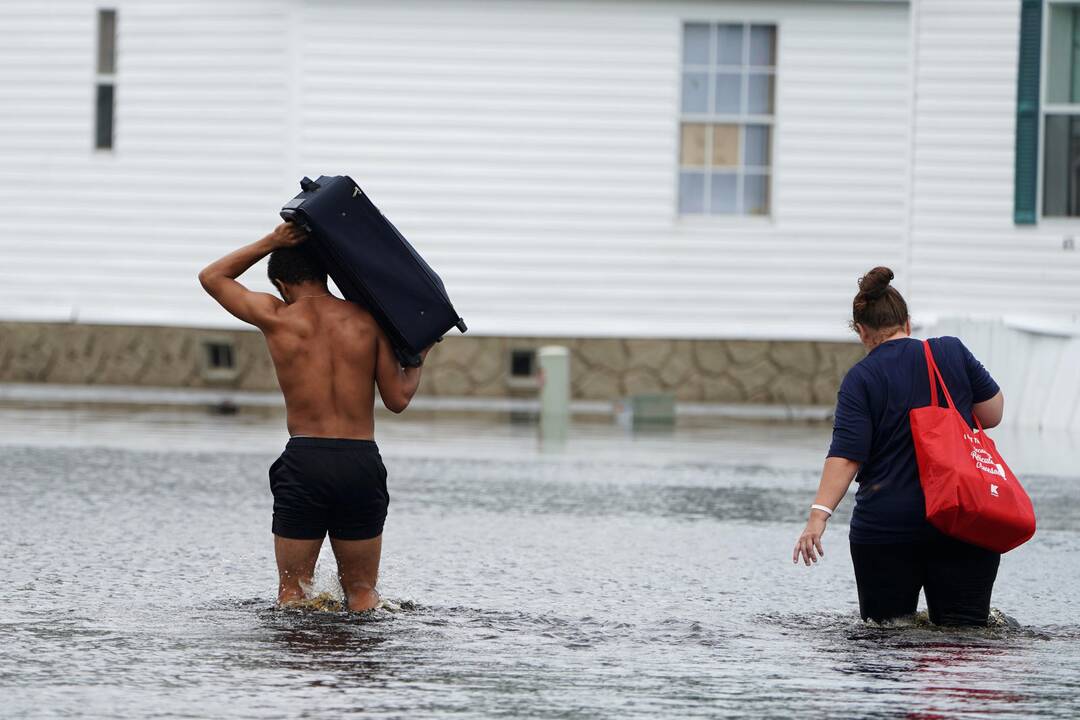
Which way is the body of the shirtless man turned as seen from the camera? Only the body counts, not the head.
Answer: away from the camera

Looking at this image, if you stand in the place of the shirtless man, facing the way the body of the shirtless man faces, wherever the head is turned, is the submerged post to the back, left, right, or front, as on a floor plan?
front

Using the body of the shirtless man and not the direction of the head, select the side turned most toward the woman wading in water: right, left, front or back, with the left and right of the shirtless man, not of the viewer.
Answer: right

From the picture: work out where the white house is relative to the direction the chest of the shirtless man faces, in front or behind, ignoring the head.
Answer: in front

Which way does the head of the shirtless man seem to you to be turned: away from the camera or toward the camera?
away from the camera

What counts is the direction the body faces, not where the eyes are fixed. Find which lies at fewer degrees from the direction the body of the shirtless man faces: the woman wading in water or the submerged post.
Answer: the submerged post

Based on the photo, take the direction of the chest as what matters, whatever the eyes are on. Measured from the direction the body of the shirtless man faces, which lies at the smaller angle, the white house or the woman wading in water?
the white house
